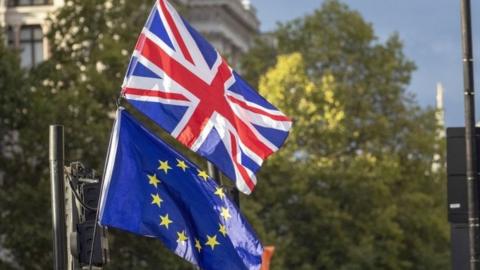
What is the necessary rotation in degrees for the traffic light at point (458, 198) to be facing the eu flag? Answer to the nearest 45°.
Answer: approximately 135° to its left

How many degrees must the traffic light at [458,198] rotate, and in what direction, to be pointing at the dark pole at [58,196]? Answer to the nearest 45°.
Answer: approximately 135° to its left

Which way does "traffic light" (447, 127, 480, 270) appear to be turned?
away from the camera

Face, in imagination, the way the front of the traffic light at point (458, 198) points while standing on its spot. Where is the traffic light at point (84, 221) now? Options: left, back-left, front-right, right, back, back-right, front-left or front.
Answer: back-left

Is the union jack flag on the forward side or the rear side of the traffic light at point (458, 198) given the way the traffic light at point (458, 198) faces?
on the rear side
